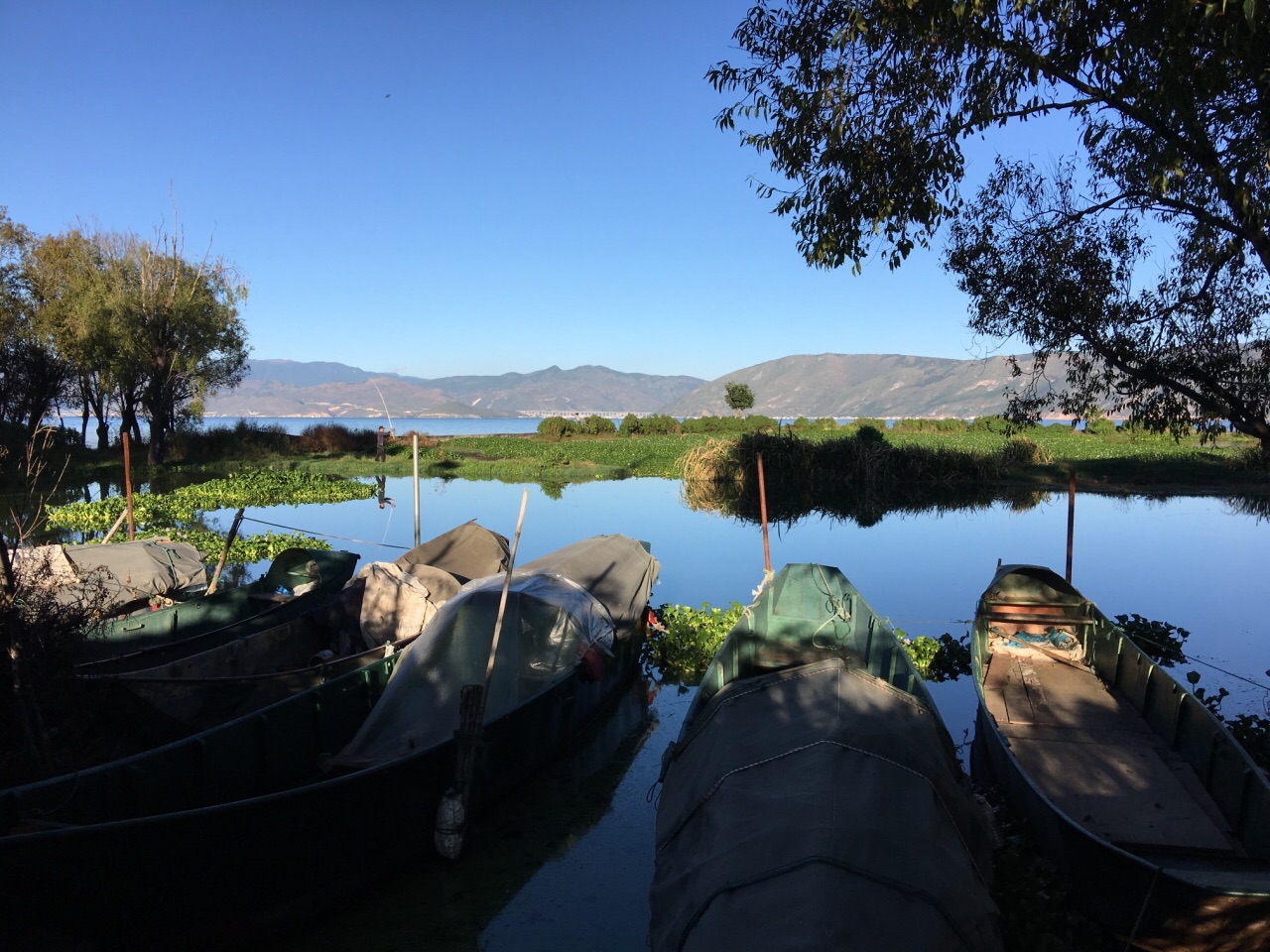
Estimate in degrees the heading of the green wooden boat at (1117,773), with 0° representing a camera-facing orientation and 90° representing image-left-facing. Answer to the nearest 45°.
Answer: approximately 135°

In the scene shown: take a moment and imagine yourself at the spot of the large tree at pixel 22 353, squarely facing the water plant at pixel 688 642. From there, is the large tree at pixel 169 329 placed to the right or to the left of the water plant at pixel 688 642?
left

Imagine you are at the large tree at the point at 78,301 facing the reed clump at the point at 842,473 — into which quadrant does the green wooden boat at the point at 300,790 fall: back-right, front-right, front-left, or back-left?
front-right

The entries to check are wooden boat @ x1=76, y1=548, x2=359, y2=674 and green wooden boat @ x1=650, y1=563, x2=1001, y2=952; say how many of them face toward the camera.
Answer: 0

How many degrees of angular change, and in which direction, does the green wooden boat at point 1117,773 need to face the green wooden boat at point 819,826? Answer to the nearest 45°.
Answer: approximately 90° to its left

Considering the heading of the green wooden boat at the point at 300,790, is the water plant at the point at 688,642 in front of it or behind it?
in front

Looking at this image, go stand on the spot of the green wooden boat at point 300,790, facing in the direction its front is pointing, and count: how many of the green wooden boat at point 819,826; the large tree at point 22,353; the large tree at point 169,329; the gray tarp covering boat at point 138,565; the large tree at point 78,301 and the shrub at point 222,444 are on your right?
1

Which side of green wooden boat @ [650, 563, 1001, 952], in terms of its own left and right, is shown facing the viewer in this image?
back

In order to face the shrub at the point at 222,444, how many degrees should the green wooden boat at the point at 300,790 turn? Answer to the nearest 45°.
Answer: approximately 45° to its left

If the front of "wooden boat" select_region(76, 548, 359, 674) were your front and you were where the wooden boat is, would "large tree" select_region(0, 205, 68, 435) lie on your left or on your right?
on your left

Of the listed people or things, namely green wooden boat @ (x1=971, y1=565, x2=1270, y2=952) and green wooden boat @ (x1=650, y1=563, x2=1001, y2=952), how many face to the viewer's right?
0

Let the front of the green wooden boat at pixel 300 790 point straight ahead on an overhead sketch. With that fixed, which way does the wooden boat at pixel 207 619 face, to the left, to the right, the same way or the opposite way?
the same way

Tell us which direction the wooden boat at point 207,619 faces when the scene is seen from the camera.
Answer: facing away from the viewer and to the right of the viewer

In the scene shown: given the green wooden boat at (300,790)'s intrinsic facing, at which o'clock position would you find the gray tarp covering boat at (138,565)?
The gray tarp covering boat is roughly at 10 o'clock from the green wooden boat.

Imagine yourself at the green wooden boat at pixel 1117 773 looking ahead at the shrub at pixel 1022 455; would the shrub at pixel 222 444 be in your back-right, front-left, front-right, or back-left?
front-left

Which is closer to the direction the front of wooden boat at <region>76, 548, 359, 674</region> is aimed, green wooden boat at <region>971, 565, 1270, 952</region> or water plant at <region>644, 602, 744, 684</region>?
the water plant

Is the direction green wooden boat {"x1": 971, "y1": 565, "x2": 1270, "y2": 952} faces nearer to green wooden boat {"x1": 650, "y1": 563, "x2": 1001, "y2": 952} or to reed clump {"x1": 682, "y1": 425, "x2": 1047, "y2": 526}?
the reed clump

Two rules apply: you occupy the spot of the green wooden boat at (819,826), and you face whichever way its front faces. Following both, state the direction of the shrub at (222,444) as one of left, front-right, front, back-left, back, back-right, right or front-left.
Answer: front-left

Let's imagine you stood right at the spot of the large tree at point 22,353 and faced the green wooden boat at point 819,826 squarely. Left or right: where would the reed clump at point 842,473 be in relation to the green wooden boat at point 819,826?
left

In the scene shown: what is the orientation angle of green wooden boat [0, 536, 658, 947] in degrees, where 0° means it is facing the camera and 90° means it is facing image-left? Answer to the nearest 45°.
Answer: approximately 225°

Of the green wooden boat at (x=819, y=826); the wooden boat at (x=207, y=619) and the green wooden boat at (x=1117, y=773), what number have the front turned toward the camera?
0

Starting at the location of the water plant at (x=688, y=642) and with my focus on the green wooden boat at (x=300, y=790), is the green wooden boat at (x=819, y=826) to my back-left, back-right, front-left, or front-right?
front-left
